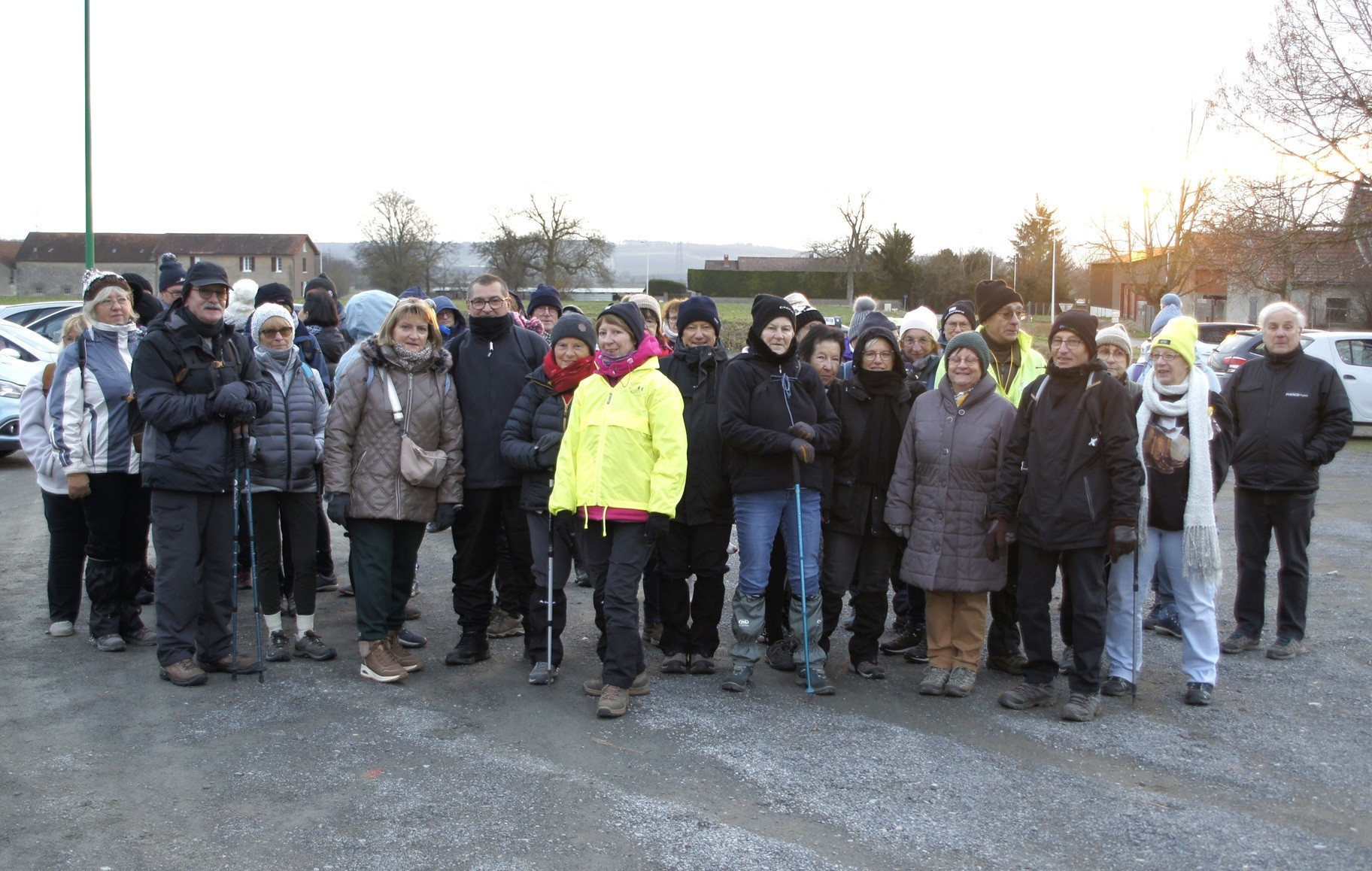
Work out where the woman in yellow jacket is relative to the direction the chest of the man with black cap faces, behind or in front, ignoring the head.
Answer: in front

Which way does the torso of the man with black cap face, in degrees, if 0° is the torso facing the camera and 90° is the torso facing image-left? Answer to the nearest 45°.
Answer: approximately 315°

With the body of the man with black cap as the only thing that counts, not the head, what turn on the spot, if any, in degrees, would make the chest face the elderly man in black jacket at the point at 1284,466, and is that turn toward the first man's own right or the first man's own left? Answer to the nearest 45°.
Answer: approximately 45° to the first man's own left
